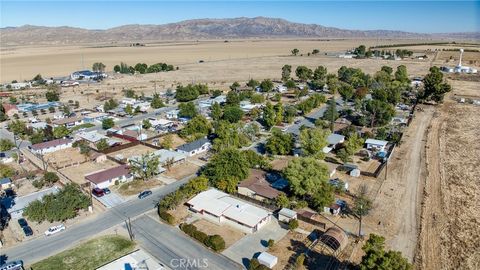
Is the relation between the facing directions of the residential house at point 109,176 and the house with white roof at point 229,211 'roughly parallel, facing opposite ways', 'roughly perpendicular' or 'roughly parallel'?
roughly perpendicular

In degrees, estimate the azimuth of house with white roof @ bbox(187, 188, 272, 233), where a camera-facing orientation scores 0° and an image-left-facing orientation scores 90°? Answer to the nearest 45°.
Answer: approximately 45°

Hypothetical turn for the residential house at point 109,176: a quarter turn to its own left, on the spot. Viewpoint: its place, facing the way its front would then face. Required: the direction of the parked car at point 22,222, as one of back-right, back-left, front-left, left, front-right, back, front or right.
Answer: back

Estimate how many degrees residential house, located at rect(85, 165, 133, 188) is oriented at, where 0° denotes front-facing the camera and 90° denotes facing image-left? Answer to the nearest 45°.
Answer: approximately 315°

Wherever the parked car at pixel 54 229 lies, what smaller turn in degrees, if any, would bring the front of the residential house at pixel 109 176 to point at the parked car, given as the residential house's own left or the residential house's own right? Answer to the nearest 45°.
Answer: approximately 90° to the residential house's own right

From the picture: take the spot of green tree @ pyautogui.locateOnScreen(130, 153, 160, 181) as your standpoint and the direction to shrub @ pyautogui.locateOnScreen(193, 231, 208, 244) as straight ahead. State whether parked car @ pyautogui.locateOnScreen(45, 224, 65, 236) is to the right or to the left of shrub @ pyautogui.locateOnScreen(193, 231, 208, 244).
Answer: right

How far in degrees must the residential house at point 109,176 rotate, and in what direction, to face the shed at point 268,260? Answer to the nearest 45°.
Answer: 0° — it already faces it

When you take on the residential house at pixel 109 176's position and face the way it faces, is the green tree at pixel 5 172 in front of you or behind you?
behind

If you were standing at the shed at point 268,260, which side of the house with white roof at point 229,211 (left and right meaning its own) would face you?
left
